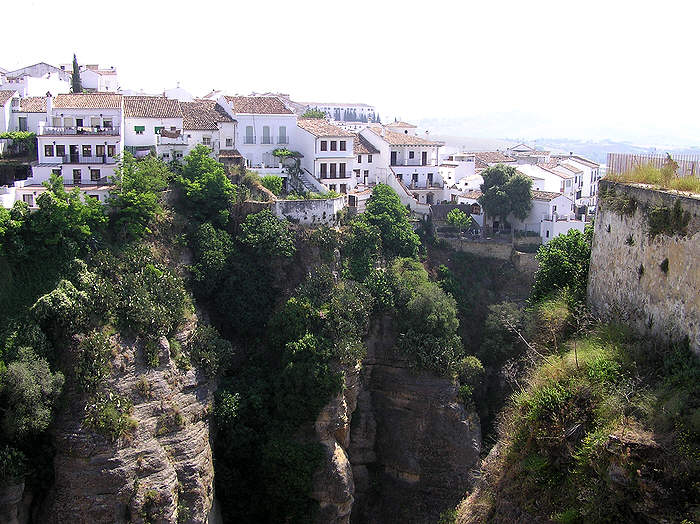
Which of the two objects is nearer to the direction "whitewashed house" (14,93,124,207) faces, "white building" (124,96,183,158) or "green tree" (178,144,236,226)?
the green tree

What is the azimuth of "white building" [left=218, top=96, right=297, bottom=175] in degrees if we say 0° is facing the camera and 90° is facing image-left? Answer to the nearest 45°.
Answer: approximately 0°

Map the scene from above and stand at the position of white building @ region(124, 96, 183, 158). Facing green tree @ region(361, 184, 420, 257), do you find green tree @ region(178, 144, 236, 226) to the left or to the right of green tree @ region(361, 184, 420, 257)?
right

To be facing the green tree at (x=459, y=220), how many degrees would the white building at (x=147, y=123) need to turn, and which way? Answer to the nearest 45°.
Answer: approximately 90° to its left

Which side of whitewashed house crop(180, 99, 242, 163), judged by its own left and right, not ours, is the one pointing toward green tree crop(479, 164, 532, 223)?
left

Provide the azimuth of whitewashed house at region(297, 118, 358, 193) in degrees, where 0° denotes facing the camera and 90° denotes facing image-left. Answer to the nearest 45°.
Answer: approximately 0°

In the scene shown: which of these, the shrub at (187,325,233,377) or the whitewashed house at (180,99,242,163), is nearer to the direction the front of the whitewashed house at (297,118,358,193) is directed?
the shrub
